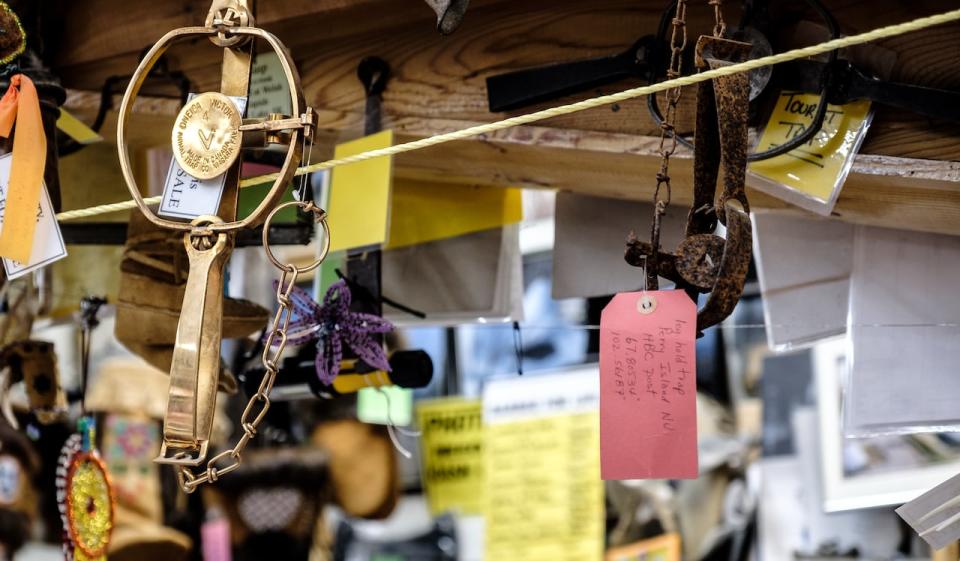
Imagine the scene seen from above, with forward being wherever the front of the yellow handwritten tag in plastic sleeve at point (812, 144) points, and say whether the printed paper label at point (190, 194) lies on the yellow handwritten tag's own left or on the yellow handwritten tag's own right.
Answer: on the yellow handwritten tag's own right

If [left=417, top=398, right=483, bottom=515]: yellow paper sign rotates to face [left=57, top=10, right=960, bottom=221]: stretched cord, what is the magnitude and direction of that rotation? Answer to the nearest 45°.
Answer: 0° — it already faces it

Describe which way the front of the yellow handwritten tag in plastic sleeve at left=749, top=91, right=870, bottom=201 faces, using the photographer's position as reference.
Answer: facing the viewer

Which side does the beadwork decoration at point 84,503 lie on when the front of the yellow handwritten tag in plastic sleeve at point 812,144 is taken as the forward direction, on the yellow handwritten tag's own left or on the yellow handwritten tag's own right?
on the yellow handwritten tag's own right

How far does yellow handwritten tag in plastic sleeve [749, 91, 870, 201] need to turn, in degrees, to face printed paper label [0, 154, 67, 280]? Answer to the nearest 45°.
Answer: approximately 90° to its right

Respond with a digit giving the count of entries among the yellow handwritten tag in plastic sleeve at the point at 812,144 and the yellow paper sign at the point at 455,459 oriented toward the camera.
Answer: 2

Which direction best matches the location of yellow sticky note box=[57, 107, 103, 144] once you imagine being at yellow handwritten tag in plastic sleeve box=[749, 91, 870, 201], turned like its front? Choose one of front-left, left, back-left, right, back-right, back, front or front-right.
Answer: right

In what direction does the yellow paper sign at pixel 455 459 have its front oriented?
toward the camera

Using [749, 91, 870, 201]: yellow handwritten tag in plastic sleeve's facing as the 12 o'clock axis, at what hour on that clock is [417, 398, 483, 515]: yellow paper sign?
[417, 398, 483, 515]: yellow paper sign is roughly at 5 o'clock from [749, 91, 870, 201]: yellow handwritten tag in plastic sleeve.

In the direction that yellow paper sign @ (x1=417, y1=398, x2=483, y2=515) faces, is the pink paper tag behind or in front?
in front

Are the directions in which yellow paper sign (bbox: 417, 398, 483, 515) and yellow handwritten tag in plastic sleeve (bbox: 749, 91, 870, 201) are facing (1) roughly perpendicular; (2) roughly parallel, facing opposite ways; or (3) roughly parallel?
roughly parallel

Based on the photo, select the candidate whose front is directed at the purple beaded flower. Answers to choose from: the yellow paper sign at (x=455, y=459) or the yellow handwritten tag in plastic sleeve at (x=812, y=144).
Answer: the yellow paper sign at (x=455, y=459)

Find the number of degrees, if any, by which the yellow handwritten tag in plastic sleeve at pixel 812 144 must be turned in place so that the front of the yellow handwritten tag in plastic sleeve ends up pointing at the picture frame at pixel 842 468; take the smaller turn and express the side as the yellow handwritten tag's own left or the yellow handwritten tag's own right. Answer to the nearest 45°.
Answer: approximately 180°
